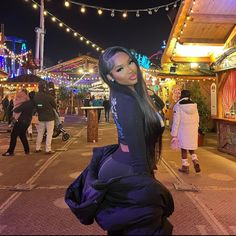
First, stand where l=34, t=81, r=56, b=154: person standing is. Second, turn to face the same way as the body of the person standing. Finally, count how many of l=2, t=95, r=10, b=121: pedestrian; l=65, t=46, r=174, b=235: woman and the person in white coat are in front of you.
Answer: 1
